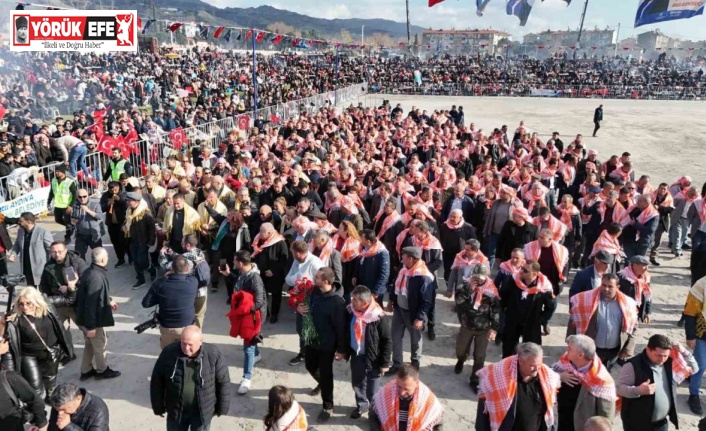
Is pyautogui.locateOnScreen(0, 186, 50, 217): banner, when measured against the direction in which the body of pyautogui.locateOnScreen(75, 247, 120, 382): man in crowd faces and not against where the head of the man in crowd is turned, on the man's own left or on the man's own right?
on the man's own left

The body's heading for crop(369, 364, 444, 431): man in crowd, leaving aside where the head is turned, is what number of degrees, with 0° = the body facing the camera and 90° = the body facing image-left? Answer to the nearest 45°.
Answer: approximately 0°

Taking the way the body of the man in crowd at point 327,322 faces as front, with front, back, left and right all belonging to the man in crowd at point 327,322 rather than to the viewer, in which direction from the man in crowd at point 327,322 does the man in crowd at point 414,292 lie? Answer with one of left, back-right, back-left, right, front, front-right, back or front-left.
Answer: back

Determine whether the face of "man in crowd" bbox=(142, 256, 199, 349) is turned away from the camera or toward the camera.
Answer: away from the camera

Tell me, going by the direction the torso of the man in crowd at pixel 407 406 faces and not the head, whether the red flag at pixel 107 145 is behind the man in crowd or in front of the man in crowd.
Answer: behind

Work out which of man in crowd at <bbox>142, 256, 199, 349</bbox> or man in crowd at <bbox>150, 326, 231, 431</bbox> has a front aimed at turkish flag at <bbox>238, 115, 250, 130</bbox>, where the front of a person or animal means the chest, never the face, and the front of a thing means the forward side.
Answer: man in crowd at <bbox>142, 256, 199, 349</bbox>

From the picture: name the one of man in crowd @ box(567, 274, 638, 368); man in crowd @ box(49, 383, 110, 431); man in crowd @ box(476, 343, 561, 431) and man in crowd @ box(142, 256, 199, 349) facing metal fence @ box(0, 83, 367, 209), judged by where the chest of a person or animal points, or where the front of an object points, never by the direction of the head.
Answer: man in crowd @ box(142, 256, 199, 349)

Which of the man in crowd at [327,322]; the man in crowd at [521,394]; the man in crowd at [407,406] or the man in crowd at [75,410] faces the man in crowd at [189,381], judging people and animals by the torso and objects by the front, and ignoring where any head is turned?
the man in crowd at [327,322]
